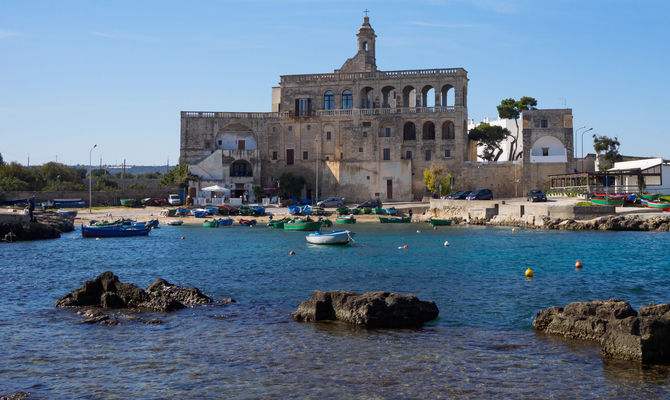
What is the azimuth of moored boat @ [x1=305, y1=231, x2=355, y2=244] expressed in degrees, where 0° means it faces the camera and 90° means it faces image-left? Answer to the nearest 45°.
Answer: approximately 270°

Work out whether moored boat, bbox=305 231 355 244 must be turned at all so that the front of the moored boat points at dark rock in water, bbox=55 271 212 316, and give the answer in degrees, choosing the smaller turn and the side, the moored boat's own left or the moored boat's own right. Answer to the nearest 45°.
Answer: approximately 90° to the moored boat's own right

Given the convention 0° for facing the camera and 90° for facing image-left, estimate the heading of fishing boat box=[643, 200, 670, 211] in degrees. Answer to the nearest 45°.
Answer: approximately 90°

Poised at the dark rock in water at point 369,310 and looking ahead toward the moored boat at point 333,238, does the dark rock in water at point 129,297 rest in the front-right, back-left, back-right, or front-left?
front-left

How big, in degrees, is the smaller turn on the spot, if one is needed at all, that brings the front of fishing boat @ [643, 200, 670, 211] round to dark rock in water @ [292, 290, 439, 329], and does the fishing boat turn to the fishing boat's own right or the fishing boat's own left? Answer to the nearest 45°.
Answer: approximately 90° to the fishing boat's own left

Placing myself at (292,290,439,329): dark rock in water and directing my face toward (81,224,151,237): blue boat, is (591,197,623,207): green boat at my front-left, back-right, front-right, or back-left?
front-right
